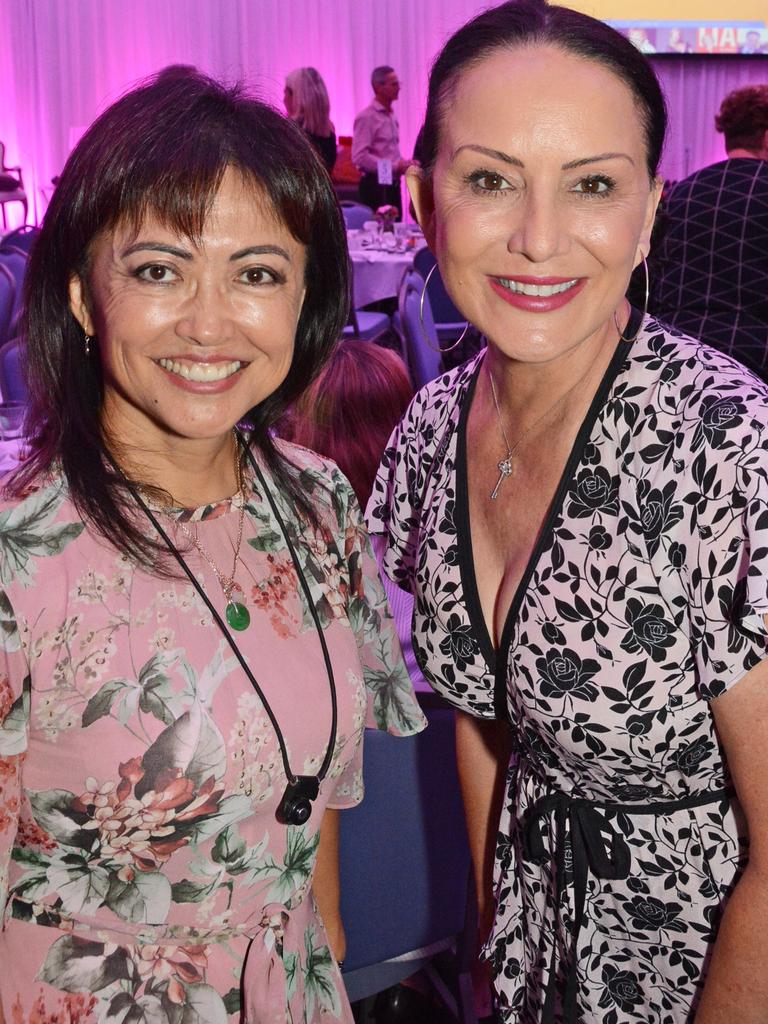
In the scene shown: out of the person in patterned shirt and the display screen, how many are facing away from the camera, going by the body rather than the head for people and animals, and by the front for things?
1

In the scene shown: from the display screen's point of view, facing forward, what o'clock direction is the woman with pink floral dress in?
The woman with pink floral dress is roughly at 12 o'clock from the display screen.

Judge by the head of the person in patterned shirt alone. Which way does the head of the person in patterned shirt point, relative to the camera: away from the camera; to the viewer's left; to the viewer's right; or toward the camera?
away from the camera

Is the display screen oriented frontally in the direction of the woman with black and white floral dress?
yes

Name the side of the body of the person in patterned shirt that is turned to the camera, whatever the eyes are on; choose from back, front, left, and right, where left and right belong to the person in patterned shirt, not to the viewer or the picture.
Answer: back

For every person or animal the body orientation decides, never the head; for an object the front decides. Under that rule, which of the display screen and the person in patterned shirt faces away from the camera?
the person in patterned shirt

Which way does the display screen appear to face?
toward the camera

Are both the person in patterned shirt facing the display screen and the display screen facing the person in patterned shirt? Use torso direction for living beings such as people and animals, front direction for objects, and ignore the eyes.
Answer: yes

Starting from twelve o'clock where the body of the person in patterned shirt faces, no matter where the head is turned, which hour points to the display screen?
The display screen is roughly at 12 o'clock from the person in patterned shirt.

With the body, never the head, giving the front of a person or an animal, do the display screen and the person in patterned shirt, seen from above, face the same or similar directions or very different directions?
very different directions

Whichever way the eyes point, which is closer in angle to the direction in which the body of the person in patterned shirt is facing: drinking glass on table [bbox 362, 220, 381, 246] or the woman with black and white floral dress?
the drinking glass on table

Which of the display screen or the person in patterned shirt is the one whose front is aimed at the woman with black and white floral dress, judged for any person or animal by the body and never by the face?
the display screen

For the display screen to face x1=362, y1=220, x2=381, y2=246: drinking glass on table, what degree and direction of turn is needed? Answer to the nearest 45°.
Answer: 0° — it already faces it
